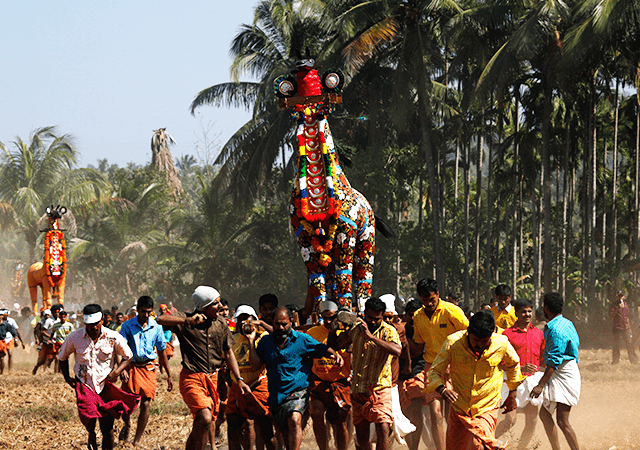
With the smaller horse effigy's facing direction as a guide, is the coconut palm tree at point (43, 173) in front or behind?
behind

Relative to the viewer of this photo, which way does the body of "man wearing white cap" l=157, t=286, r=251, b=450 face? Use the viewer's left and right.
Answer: facing the viewer and to the right of the viewer

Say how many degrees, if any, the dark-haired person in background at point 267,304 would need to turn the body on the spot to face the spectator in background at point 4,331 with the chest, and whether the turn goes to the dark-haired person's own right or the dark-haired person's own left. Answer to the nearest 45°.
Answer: approximately 135° to the dark-haired person's own right

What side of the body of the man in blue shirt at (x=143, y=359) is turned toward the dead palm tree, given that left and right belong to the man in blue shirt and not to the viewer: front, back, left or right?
back

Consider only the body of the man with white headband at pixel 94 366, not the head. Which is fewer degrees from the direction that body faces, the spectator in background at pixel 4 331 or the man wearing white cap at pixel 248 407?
the man wearing white cap

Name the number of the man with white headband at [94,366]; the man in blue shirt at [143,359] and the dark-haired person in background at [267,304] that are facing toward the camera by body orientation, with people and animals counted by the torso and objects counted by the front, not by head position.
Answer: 3

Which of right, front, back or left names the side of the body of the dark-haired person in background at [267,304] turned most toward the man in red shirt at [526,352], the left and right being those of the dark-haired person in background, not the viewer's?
left

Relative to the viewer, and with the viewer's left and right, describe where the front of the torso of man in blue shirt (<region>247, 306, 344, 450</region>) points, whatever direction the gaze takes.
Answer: facing the viewer

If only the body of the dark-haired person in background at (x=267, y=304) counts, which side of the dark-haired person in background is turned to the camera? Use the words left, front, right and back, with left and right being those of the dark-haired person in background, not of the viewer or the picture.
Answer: front

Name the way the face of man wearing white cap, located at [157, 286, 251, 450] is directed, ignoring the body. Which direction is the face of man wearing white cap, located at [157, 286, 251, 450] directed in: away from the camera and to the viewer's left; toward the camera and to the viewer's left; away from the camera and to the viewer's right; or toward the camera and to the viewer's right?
toward the camera and to the viewer's right

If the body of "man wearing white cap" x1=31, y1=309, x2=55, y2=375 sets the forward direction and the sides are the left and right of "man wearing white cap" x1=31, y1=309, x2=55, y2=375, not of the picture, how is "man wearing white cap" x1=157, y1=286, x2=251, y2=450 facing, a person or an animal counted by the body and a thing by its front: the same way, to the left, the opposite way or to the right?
the same way

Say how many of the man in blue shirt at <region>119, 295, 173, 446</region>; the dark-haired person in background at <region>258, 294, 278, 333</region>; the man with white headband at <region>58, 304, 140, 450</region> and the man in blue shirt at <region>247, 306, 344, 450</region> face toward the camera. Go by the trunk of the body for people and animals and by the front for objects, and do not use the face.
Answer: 4

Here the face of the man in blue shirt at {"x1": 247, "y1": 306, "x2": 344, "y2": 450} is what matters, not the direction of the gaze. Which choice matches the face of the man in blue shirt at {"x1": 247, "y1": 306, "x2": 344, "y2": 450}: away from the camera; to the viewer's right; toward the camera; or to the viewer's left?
toward the camera

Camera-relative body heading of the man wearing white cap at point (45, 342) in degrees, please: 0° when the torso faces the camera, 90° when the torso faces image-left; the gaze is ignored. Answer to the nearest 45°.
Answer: approximately 315°

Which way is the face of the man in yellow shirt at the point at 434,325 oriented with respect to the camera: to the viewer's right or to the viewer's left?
to the viewer's left
